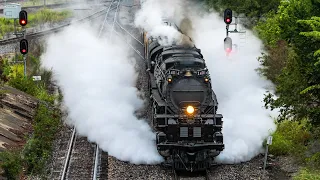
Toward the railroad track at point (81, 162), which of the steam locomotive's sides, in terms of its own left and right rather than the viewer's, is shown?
right

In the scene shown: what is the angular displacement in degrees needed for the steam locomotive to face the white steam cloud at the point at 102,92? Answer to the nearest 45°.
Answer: approximately 135° to its right

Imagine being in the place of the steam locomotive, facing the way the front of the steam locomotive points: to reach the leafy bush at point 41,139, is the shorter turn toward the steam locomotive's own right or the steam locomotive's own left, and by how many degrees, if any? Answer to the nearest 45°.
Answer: approximately 90° to the steam locomotive's own right

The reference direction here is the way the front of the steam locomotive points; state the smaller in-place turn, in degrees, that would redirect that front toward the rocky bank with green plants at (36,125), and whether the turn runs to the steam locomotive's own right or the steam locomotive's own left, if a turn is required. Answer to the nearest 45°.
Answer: approximately 135° to the steam locomotive's own right

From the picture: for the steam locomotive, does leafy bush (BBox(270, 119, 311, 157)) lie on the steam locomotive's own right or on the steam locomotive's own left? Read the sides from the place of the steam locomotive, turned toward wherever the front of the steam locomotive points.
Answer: on the steam locomotive's own left

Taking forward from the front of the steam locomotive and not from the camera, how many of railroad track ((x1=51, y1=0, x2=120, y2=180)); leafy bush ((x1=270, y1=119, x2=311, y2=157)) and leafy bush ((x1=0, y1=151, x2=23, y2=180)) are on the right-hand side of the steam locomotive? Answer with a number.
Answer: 2

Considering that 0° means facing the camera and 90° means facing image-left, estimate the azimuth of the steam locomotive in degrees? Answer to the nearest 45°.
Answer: approximately 0°
